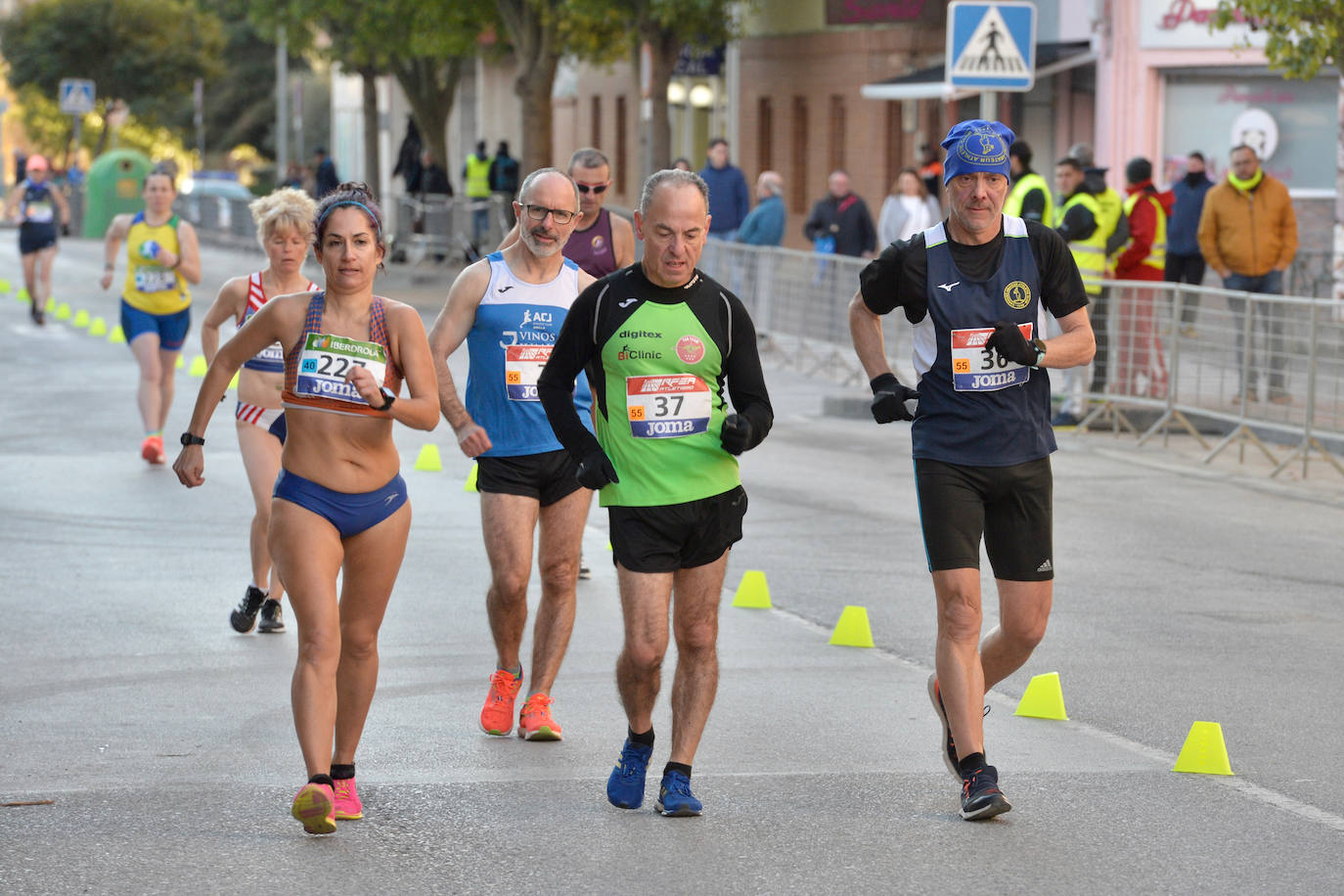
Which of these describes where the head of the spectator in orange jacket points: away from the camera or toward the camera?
toward the camera

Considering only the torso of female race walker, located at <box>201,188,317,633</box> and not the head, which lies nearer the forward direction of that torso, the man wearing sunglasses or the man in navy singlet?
the man in navy singlet

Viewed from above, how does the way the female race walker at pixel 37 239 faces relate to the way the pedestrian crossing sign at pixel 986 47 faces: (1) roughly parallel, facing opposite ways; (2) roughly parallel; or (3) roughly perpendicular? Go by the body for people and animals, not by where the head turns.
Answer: roughly parallel

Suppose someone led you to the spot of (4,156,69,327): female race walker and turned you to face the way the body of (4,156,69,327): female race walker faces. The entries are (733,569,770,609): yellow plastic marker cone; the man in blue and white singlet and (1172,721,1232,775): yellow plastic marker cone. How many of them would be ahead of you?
3

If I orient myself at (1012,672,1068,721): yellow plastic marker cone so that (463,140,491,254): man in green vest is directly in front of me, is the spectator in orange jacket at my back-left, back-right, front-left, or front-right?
front-right

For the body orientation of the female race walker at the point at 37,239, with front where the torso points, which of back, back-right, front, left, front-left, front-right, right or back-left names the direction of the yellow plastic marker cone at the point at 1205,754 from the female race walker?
front

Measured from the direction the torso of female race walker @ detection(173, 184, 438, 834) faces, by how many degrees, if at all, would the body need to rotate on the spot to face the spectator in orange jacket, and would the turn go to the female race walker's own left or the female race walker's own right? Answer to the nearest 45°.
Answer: approximately 135° to the female race walker's own left

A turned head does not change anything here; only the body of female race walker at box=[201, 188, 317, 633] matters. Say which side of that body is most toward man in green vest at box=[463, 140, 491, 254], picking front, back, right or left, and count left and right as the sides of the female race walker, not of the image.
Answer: back

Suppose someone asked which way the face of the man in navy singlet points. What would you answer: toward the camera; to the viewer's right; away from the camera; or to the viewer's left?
toward the camera

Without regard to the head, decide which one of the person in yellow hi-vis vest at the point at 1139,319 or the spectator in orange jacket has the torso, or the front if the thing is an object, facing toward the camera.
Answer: the spectator in orange jacket

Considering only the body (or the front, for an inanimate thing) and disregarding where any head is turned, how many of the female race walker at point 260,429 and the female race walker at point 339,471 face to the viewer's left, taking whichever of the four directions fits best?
0

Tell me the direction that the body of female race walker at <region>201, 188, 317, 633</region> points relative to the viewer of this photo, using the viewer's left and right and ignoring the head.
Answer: facing the viewer

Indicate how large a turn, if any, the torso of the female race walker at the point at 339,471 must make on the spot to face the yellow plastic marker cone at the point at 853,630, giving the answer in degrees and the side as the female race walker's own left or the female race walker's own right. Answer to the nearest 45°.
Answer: approximately 135° to the female race walker's own left

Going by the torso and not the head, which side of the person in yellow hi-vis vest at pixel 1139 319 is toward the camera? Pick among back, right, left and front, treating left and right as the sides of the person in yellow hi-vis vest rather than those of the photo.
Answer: left

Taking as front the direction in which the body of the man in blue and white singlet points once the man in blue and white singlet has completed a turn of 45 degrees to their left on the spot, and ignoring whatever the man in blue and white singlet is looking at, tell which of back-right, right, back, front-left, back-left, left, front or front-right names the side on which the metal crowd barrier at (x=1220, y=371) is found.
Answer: left

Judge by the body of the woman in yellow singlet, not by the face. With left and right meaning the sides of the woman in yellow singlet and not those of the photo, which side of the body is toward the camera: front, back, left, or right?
front

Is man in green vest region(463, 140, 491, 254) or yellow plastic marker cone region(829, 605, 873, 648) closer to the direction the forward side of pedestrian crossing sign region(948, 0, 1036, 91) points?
the yellow plastic marker cone

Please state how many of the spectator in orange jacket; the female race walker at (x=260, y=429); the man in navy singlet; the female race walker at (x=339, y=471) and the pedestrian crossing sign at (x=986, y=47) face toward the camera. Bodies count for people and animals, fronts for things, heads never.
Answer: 5

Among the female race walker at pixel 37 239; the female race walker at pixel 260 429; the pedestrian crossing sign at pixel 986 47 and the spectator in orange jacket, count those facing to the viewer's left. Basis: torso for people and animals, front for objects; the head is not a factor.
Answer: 0
